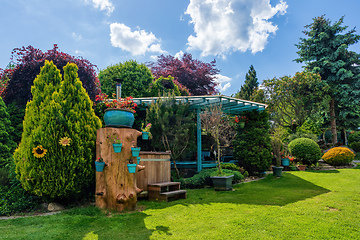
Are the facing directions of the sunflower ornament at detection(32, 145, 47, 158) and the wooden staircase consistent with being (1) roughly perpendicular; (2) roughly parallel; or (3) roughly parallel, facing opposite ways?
roughly parallel

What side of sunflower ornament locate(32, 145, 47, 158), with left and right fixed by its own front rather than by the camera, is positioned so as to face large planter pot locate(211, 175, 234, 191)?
left

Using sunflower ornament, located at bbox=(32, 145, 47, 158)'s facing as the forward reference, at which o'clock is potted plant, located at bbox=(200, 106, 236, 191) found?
The potted plant is roughly at 9 o'clock from the sunflower ornament.

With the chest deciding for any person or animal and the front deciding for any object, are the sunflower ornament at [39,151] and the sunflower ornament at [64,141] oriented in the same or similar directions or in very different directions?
same or similar directions

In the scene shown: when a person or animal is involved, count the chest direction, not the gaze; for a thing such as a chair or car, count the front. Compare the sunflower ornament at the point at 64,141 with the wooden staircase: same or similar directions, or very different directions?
same or similar directions

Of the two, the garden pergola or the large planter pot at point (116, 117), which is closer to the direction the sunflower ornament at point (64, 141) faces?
the large planter pot

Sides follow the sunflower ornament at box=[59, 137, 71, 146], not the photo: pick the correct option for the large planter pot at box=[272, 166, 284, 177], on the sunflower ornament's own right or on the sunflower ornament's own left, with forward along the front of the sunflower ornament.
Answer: on the sunflower ornament's own left

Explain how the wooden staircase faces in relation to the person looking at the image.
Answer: facing the viewer and to the right of the viewer

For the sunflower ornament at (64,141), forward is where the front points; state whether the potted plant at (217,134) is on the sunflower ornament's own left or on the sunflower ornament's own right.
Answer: on the sunflower ornament's own left

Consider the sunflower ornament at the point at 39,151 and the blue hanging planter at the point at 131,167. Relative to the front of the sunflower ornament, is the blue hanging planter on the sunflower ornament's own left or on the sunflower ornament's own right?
on the sunflower ornament's own left

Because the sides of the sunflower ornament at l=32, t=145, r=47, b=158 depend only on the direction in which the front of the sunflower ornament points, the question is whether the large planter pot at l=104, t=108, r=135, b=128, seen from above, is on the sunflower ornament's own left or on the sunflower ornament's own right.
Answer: on the sunflower ornament's own left

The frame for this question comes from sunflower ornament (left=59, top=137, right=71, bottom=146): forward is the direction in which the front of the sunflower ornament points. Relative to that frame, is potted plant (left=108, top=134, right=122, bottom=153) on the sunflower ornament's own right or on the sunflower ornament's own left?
on the sunflower ornament's own left

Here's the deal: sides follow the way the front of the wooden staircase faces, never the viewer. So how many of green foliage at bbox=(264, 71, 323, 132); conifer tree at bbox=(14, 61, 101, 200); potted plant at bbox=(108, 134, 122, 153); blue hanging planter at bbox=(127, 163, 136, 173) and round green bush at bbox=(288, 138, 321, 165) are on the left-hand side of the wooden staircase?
2

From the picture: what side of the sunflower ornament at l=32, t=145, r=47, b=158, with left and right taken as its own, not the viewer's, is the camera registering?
front

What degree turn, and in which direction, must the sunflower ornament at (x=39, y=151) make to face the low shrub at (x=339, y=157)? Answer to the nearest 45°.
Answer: approximately 90° to its left

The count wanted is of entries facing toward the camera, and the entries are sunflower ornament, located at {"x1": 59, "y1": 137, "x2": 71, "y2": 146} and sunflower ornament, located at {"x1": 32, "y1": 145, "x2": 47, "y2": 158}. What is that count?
2
